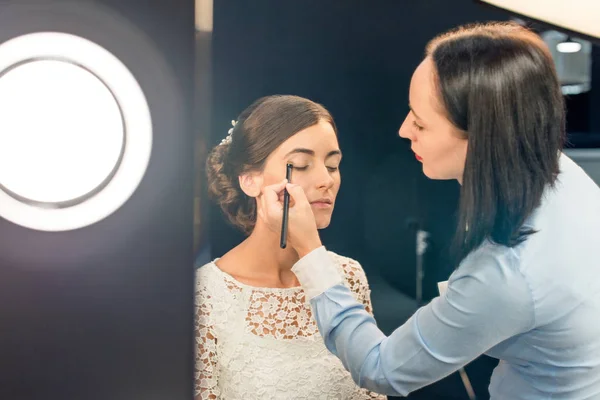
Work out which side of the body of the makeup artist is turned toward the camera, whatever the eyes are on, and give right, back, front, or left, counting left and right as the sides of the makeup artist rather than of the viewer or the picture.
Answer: left

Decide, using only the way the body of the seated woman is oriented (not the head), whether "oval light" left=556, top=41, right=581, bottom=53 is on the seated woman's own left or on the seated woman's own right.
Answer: on the seated woman's own left

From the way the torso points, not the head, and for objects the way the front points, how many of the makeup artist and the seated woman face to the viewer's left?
1

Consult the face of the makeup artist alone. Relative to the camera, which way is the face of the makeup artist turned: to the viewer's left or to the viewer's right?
to the viewer's left
